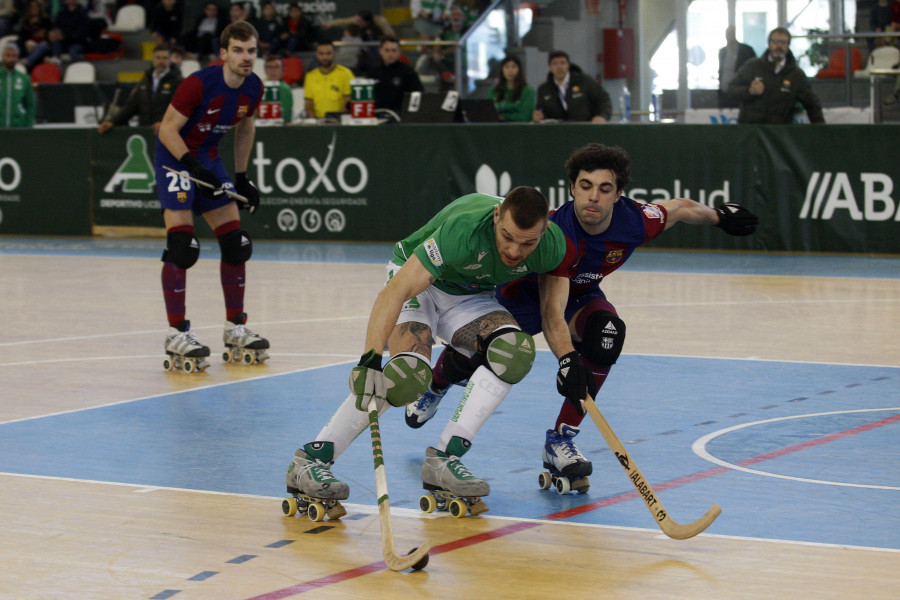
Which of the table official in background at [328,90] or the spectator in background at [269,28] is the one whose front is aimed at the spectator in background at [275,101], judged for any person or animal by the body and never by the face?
the spectator in background at [269,28]

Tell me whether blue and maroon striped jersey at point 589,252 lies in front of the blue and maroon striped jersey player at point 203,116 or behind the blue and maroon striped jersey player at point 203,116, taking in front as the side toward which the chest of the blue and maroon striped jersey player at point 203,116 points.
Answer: in front

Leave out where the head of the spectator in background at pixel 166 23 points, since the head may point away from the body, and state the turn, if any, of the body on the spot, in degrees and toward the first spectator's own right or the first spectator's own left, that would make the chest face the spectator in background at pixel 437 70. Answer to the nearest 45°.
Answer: approximately 45° to the first spectator's own left

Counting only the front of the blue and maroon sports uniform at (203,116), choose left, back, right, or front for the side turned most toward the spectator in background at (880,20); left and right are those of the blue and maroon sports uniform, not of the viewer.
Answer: left

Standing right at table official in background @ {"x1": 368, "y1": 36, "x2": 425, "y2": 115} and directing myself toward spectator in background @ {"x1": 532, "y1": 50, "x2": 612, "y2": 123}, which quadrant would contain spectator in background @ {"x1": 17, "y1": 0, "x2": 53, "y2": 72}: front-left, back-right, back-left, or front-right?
back-left

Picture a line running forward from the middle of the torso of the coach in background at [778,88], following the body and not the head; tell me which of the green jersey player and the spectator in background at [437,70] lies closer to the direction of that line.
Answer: the green jersey player

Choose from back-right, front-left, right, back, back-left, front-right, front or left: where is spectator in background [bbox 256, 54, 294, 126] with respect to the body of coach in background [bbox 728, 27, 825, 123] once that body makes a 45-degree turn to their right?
front-right
